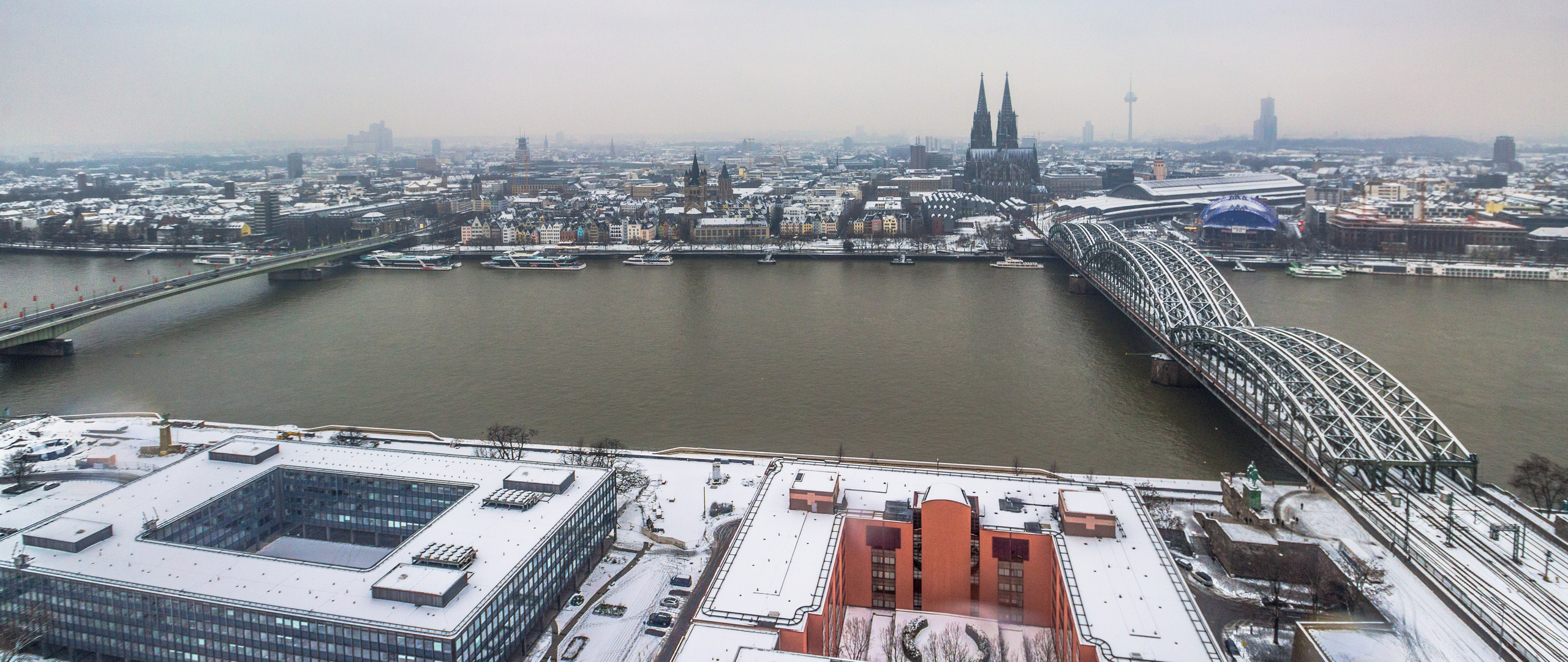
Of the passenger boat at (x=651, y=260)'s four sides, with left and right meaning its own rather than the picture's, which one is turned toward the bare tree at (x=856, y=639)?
left

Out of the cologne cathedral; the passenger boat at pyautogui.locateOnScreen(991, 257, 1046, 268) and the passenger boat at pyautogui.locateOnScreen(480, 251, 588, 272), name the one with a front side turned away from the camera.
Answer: the cologne cathedral

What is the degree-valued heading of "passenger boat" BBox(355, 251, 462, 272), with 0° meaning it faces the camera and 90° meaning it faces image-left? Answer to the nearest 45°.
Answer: approximately 90°

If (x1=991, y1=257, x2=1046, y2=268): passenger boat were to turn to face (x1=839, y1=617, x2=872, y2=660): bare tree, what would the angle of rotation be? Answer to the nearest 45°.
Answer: approximately 90° to its left

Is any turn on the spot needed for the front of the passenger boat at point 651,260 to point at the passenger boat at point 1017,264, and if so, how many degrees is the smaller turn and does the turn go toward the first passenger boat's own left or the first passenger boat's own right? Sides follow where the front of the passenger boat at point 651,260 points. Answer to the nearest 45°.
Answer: approximately 180°

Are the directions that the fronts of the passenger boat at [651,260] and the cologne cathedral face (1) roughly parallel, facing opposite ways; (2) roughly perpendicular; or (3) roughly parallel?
roughly perpendicular

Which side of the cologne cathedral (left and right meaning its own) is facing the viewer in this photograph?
back

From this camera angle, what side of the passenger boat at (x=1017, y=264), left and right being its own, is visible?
left

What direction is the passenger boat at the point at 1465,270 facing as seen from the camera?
to the viewer's left

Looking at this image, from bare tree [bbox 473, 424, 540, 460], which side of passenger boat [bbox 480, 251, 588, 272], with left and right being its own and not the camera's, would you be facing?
left

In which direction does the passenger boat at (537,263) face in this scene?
to the viewer's left

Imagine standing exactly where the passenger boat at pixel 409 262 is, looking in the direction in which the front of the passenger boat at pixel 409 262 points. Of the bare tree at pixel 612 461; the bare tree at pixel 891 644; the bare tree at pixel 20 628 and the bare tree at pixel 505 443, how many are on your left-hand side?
4

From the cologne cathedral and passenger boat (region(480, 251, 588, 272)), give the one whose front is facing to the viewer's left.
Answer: the passenger boat

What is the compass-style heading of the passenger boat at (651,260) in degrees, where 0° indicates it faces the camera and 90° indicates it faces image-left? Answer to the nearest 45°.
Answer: approximately 90°
